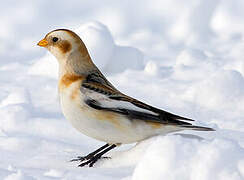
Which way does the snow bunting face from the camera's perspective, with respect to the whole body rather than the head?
to the viewer's left

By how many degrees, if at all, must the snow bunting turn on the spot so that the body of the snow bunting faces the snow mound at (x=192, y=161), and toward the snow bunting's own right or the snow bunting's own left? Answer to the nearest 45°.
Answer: approximately 135° to the snow bunting's own left
